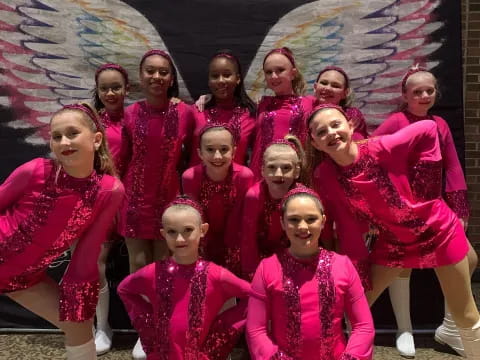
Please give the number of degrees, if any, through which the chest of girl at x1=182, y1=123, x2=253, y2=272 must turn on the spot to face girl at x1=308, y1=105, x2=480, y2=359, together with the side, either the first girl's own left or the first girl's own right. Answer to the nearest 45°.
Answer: approximately 90° to the first girl's own left

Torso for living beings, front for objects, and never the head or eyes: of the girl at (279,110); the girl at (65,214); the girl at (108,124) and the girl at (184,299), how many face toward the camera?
4

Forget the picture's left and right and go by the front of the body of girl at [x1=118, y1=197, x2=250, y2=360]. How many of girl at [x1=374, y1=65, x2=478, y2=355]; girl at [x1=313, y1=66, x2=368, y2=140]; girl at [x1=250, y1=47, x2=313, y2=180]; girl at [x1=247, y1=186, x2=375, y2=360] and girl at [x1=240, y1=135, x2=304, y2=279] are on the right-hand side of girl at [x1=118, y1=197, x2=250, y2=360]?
0

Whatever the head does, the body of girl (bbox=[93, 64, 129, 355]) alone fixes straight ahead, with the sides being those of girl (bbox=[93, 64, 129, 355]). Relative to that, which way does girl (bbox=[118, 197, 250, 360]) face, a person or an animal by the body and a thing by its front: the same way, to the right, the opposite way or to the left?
the same way

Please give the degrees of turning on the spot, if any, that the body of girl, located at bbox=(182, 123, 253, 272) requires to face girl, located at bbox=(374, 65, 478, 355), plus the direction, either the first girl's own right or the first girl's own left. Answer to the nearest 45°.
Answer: approximately 90° to the first girl's own left

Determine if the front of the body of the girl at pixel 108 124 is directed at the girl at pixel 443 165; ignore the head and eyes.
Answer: no

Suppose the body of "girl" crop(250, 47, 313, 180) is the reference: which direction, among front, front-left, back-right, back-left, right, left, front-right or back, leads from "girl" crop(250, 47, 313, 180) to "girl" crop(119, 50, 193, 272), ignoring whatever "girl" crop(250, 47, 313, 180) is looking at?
right

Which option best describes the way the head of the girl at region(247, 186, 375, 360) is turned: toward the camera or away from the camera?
toward the camera

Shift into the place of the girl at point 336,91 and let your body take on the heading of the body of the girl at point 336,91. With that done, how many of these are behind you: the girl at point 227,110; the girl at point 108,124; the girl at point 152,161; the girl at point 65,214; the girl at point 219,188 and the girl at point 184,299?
0

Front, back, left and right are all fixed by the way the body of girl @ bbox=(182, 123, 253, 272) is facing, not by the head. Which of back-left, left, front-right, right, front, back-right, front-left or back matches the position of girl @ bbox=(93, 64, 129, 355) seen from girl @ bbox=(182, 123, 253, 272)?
back-right

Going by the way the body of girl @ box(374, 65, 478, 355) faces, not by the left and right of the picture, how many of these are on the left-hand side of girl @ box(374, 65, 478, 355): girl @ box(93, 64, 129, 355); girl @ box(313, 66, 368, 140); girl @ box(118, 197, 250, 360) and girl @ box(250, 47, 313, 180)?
0

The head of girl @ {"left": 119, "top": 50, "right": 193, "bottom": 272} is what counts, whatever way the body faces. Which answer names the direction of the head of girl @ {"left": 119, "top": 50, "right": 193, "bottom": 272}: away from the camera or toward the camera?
toward the camera

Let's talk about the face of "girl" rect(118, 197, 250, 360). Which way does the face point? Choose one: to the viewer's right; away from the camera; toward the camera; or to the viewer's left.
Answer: toward the camera

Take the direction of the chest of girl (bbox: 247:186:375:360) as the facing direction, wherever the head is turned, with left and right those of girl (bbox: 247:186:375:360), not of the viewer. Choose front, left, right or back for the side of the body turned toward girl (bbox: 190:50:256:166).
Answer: back

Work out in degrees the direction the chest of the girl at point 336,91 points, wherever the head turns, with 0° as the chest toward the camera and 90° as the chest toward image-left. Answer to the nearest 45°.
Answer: approximately 45°

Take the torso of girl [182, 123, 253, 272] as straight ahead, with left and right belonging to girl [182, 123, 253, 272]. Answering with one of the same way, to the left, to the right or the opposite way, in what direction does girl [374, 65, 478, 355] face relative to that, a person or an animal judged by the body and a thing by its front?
the same way

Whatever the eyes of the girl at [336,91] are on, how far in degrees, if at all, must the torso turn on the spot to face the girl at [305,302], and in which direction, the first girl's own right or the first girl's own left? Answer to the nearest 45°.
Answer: approximately 45° to the first girl's own left

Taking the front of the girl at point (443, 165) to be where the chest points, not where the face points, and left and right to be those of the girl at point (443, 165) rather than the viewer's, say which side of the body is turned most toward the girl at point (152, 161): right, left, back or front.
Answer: right

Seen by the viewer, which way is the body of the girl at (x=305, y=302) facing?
toward the camera

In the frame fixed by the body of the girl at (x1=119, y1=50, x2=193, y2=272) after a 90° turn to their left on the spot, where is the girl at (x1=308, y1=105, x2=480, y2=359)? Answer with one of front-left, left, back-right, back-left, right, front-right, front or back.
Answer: front-right

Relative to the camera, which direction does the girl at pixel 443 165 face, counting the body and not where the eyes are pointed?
toward the camera

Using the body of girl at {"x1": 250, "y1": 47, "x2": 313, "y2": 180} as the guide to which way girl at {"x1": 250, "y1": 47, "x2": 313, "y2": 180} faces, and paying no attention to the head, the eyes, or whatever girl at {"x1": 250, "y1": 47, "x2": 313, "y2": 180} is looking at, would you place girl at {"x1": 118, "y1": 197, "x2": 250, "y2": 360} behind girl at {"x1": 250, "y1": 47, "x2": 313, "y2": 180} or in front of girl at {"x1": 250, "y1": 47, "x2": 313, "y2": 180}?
in front

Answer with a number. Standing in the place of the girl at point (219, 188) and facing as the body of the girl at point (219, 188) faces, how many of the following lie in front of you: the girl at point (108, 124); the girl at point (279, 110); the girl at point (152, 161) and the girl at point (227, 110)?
0
